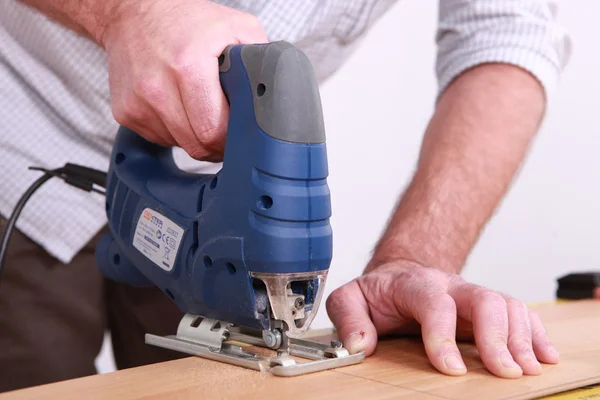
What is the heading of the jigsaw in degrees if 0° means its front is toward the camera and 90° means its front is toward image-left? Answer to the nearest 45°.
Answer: approximately 315°
